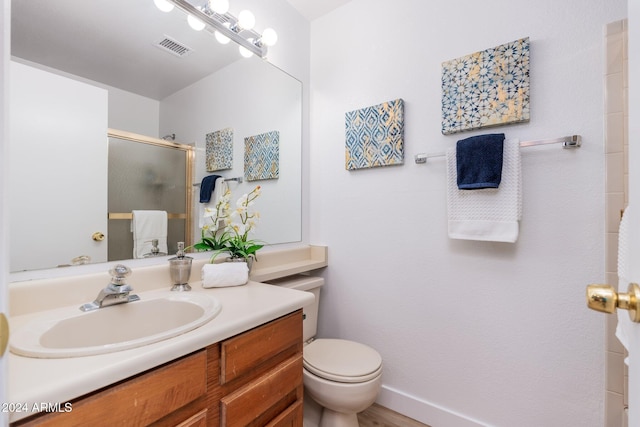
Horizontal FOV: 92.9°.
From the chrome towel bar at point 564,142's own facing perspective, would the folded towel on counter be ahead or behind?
ahead

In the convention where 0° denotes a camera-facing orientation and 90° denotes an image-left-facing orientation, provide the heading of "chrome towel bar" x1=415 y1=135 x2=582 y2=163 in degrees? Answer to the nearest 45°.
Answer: approximately 45°

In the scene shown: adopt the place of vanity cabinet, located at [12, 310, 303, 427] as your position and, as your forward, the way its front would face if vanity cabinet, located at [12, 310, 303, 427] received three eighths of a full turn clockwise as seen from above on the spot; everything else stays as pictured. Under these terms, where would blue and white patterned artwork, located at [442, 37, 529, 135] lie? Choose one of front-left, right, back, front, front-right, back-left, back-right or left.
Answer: back

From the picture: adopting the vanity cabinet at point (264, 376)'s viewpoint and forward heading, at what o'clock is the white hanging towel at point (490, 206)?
The white hanging towel is roughly at 10 o'clock from the vanity cabinet.

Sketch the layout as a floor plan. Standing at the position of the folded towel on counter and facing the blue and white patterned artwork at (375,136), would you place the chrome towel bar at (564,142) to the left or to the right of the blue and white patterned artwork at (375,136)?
right

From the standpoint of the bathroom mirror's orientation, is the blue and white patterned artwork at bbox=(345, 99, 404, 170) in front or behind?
in front

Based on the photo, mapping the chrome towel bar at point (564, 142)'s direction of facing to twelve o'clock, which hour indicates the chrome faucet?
The chrome faucet is roughly at 12 o'clock from the chrome towel bar.

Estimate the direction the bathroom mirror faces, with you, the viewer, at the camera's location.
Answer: facing the viewer and to the right of the viewer

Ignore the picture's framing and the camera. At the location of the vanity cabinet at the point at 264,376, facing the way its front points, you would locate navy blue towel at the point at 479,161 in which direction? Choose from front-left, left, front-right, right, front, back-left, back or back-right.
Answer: front-left

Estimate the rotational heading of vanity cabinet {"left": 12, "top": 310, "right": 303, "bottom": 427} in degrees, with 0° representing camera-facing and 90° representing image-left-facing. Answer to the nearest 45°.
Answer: approximately 315°

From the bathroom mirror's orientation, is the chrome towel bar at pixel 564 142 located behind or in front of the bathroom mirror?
in front

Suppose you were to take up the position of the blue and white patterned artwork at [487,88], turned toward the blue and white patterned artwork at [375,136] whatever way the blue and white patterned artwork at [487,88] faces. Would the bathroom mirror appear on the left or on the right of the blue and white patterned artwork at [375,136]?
left

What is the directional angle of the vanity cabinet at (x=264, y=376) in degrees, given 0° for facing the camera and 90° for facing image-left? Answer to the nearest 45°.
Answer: approximately 315°
